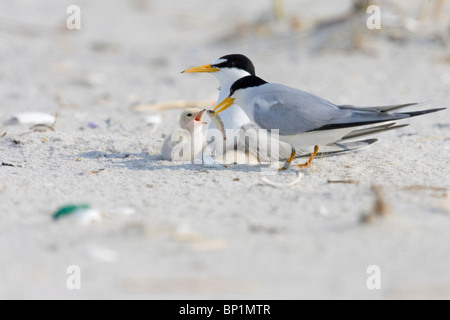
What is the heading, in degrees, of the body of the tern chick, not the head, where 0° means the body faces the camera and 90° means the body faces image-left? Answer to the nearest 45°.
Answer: approximately 270°

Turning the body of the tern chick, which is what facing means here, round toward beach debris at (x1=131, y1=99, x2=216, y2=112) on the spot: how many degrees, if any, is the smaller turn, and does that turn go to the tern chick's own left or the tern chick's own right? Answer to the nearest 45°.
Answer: approximately 90° to the tern chick's own left

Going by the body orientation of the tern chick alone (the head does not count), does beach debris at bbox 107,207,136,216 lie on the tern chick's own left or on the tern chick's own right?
on the tern chick's own right

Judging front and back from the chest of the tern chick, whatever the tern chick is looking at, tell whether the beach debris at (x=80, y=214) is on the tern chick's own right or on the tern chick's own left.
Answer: on the tern chick's own right

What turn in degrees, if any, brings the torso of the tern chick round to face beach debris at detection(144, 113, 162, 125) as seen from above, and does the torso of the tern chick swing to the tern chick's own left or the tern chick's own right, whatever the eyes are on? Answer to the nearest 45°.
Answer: approximately 90° to the tern chick's own left

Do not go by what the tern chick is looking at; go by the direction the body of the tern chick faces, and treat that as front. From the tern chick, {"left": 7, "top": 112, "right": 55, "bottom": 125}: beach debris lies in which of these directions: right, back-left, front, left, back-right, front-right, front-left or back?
back-left

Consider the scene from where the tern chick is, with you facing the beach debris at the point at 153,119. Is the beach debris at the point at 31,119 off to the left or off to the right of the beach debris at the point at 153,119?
left

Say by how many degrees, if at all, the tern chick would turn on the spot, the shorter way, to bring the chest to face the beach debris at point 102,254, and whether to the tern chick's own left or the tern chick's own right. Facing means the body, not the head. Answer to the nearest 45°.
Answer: approximately 90° to the tern chick's own right
